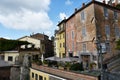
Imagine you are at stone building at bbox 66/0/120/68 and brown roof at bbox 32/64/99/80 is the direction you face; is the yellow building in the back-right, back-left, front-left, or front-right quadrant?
back-right

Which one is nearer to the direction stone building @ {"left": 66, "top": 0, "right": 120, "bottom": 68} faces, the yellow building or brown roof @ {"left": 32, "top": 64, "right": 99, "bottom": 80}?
the brown roof

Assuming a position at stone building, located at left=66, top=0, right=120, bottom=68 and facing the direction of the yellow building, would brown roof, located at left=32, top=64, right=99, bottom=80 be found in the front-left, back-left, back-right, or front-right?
back-left

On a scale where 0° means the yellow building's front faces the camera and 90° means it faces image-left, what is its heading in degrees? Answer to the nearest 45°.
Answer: approximately 45°

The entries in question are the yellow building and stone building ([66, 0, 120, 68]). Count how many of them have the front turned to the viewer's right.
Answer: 0

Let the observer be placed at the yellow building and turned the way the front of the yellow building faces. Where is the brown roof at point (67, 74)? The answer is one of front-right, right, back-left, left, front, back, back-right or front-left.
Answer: front-left

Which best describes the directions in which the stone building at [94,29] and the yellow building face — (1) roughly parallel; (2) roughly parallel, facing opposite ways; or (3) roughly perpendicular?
roughly parallel

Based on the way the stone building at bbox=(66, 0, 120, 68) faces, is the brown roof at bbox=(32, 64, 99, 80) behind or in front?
in front

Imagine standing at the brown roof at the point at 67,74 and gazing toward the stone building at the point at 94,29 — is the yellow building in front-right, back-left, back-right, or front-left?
front-left

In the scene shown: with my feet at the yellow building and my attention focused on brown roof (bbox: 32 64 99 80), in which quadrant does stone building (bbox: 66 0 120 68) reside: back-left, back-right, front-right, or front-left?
front-left

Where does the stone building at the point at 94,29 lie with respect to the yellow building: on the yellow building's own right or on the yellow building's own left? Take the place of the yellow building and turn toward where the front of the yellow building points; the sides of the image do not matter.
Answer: on the yellow building's own left

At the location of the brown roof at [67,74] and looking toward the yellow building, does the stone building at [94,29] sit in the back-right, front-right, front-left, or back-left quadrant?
front-right

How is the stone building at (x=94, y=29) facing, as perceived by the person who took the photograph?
facing the viewer and to the left of the viewer

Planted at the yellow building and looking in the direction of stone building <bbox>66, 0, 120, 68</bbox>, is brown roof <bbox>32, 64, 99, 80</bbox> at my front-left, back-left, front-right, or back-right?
front-right
